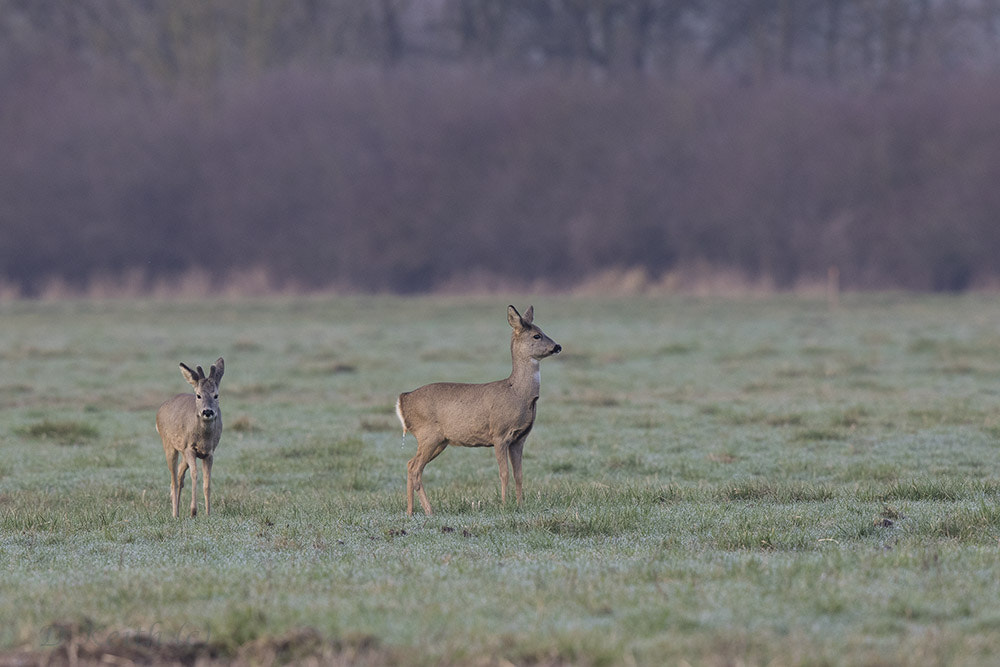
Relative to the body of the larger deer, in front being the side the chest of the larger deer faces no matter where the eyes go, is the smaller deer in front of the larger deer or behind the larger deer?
behind

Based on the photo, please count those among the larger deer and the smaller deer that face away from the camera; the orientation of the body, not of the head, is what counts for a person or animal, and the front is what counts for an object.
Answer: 0

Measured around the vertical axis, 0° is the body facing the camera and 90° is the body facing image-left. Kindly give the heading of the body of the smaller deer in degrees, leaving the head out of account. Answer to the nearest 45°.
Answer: approximately 315°

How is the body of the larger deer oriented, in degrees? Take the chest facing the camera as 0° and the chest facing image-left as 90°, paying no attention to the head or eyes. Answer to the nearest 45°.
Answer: approximately 270°

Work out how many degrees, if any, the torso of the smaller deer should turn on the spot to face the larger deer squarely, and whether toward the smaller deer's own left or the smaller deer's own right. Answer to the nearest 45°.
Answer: approximately 45° to the smaller deer's own left
